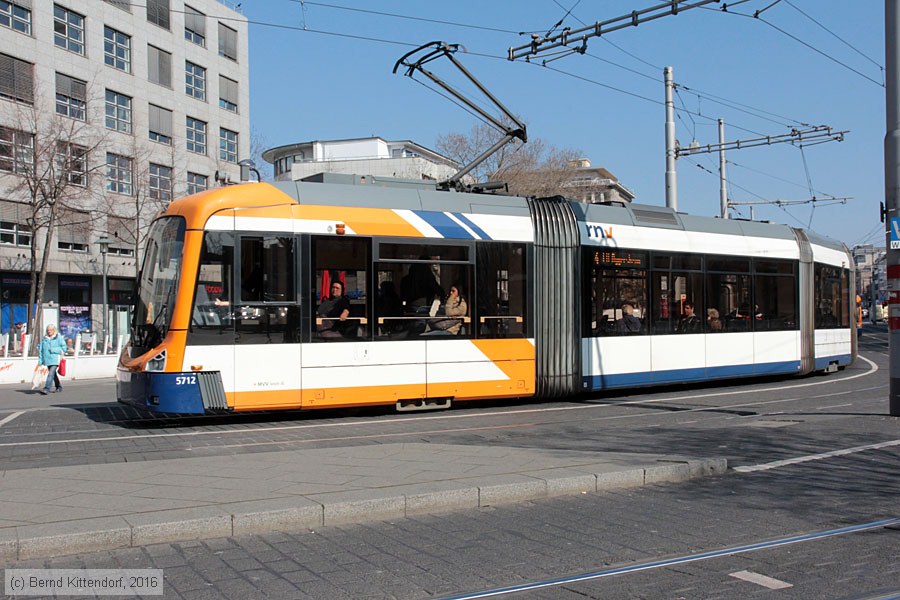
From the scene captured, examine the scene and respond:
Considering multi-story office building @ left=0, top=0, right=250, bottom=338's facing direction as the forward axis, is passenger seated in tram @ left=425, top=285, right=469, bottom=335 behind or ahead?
ahead

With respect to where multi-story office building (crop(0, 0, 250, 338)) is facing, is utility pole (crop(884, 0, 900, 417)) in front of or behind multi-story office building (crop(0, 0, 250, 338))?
in front

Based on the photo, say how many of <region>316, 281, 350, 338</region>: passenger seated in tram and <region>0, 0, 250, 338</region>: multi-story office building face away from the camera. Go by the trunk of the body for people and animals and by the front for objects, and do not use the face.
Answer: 0

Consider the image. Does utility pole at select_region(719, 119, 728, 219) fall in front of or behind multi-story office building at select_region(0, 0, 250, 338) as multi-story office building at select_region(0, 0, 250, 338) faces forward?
in front
